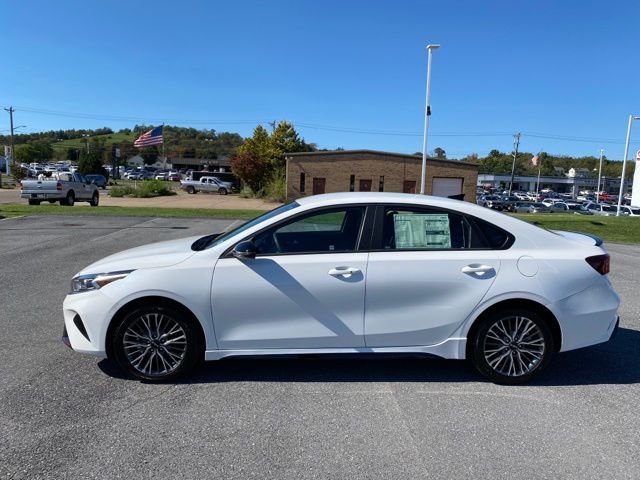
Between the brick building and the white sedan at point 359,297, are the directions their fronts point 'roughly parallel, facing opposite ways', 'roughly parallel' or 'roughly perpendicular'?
roughly perpendicular

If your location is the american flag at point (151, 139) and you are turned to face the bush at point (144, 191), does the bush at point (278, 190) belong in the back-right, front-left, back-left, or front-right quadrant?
front-left

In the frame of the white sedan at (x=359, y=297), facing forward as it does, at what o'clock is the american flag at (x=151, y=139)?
The american flag is roughly at 2 o'clock from the white sedan.

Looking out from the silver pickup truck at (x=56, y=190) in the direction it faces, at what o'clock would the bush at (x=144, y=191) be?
The bush is roughly at 11 o'clock from the silver pickup truck.

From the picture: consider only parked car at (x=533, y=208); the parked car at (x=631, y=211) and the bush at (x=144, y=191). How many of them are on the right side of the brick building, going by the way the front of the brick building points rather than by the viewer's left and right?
1

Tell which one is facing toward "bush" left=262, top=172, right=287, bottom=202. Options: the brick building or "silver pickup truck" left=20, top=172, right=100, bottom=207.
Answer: the silver pickup truck

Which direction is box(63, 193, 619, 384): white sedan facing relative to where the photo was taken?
to the viewer's left

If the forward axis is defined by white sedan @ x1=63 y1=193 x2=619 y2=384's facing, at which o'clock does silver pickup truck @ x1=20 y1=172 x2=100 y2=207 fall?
The silver pickup truck is roughly at 2 o'clock from the white sedan.

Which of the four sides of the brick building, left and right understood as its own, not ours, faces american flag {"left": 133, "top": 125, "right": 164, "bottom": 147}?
right

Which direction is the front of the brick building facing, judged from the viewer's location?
facing the viewer

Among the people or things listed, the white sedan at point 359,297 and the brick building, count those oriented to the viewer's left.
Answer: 1

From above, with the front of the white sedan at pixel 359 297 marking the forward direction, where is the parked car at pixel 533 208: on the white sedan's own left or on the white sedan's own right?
on the white sedan's own right
